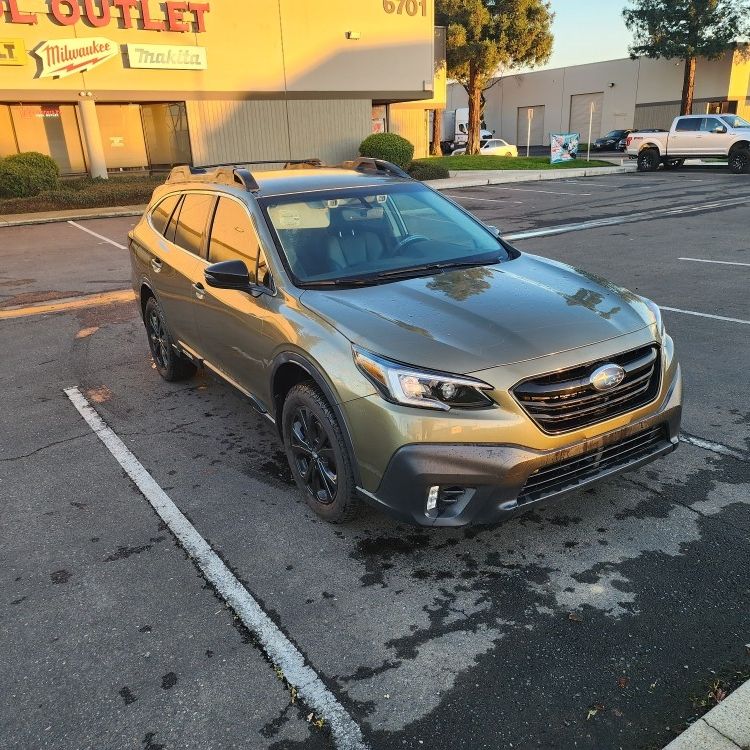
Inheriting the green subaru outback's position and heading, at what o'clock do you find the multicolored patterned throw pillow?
The multicolored patterned throw pillow is roughly at 8 o'clock from the green subaru outback.

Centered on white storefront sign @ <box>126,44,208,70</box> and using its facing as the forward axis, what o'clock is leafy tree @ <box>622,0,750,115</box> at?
The leafy tree is roughly at 8 o'clock from the white storefront sign.

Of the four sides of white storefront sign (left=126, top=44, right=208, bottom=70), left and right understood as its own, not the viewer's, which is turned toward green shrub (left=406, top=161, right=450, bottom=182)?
left

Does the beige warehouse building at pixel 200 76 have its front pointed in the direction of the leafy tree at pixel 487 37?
no

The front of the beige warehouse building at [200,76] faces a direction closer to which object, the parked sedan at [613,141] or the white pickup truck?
the white pickup truck

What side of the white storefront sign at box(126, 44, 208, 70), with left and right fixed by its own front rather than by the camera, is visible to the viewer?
front

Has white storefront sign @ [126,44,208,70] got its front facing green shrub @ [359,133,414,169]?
no

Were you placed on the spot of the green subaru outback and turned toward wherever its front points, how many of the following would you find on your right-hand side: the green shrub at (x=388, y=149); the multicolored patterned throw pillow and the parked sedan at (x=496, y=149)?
0

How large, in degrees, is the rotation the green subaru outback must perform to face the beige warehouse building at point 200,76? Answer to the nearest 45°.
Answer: approximately 135° to its left

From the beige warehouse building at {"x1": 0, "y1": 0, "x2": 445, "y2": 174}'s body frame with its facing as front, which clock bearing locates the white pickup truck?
The white pickup truck is roughly at 9 o'clock from the beige warehouse building.

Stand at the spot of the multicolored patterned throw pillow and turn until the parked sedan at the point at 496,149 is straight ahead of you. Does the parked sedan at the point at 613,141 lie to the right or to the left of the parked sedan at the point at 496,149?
right

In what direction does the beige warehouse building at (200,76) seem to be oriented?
toward the camera

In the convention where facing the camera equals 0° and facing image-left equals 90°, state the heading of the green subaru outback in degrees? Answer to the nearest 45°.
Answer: approximately 315°

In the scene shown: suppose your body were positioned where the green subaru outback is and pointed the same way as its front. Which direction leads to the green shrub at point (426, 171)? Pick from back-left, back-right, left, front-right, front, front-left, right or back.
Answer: back-left

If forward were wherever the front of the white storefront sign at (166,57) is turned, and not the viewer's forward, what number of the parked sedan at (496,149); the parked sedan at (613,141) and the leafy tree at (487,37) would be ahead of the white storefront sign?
0

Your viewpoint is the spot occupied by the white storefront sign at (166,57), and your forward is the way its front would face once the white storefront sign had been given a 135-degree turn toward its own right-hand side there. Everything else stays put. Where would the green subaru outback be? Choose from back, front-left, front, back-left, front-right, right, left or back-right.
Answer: back-left
